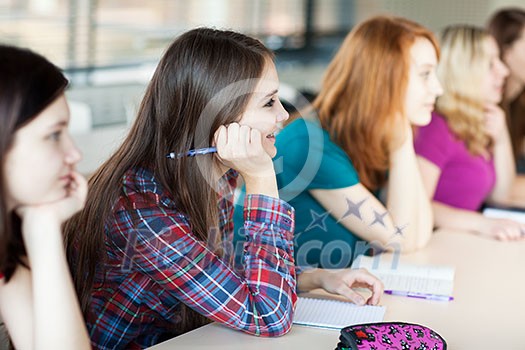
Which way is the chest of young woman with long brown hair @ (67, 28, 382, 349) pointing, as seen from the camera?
to the viewer's right

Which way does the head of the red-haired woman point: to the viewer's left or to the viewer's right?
to the viewer's right

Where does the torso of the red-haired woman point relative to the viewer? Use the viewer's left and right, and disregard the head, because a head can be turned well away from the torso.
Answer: facing to the right of the viewer

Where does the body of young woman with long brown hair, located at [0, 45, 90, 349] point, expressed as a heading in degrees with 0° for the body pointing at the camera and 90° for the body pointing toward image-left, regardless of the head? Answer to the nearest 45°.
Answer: approximately 270°

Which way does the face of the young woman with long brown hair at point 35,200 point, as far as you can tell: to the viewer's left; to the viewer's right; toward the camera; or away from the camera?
to the viewer's right

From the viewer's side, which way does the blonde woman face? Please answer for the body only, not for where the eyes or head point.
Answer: to the viewer's right

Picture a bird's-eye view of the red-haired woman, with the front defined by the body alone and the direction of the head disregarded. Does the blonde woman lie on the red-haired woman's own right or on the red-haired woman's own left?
on the red-haired woman's own left

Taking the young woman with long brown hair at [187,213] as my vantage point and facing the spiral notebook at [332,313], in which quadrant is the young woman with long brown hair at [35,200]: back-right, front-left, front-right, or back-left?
back-right

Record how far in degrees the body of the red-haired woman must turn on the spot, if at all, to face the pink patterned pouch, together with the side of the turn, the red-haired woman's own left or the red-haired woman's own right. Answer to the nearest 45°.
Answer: approximately 90° to the red-haired woman's own right

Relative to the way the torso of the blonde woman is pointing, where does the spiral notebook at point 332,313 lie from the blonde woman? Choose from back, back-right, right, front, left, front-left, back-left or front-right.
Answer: right
